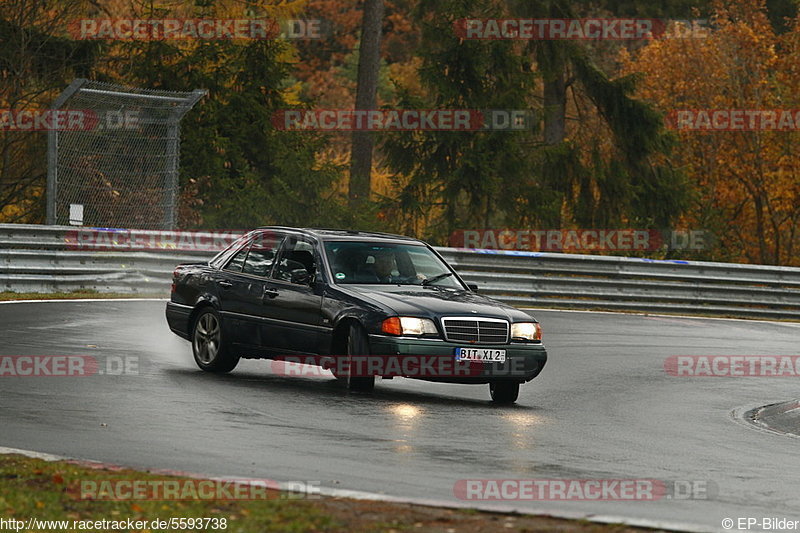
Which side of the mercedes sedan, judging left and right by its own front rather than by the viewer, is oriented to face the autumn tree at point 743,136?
left

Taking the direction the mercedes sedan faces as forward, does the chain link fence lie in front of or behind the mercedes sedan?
behind

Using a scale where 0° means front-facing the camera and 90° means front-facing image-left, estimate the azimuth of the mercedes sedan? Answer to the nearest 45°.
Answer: approximately 315°

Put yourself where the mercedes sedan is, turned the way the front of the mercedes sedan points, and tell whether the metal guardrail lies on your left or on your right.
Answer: on your left
